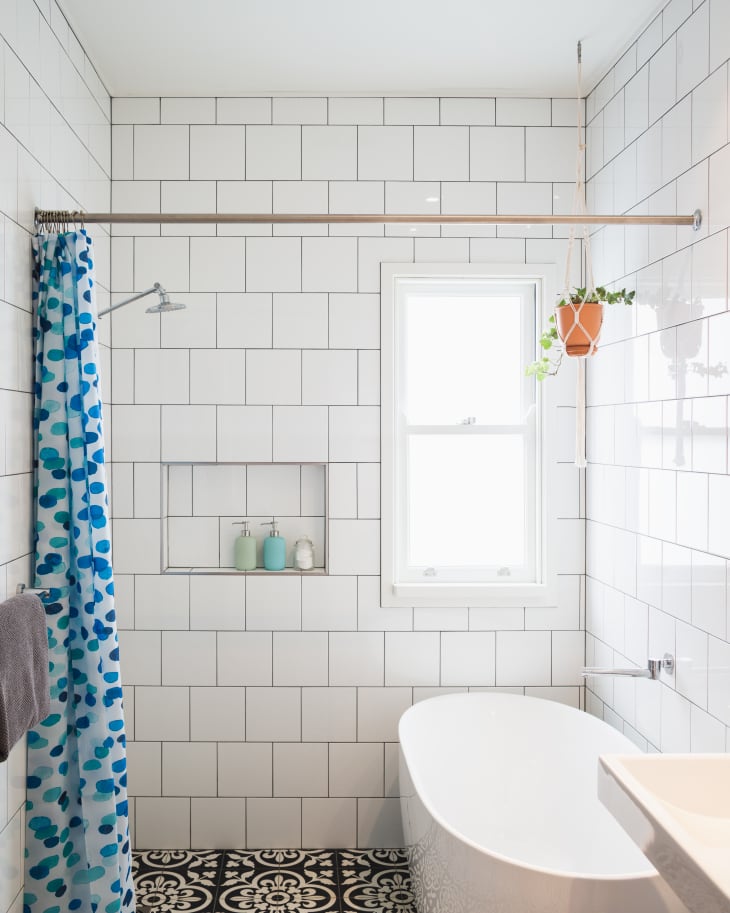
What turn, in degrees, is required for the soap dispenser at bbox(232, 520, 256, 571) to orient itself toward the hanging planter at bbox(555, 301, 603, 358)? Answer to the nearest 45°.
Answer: approximately 135° to its left

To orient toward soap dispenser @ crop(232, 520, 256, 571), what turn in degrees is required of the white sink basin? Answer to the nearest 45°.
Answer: approximately 45° to its right

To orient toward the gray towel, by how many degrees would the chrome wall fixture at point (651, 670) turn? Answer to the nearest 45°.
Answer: approximately 45° to its left

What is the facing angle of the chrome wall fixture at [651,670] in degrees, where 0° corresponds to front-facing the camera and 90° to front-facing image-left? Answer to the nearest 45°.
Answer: approximately 90°

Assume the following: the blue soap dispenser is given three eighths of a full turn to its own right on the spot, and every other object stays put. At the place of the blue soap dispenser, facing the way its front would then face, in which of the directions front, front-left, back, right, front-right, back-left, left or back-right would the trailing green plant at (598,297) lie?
right

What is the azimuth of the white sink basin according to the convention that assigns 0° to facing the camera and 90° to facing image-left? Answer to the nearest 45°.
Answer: approximately 90°
